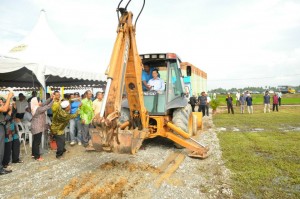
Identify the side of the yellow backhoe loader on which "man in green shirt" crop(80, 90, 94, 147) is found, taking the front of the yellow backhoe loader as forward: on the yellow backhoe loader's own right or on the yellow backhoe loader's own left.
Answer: on the yellow backhoe loader's own left

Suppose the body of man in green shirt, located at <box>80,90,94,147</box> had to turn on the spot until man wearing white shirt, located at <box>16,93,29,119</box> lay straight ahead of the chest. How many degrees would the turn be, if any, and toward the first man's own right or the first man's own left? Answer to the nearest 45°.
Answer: approximately 180°

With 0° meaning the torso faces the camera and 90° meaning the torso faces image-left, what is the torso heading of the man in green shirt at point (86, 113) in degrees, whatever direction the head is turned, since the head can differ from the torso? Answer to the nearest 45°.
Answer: approximately 315°

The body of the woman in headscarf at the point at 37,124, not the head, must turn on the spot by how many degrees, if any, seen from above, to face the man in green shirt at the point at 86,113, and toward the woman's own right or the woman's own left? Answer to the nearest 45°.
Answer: approximately 45° to the woman's own left

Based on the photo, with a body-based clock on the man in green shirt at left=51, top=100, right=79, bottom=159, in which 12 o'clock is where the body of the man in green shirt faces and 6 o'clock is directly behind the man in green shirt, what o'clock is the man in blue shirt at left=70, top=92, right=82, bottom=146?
The man in blue shirt is roughly at 11 o'clock from the man in green shirt.

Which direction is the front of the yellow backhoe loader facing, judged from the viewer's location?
facing away from the viewer and to the right of the viewer

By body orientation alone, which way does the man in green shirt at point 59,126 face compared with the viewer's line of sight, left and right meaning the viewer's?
facing away from the viewer and to the right of the viewer

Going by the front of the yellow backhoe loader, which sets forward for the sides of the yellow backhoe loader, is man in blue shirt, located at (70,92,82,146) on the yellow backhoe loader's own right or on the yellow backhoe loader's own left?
on the yellow backhoe loader's own left

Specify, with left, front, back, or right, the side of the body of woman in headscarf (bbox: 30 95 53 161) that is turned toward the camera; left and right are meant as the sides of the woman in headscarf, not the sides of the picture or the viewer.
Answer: right

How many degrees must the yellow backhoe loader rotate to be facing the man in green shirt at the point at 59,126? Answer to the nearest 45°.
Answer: approximately 90° to its left

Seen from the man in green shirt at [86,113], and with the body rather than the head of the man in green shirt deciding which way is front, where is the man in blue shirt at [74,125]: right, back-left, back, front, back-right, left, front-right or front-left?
back
